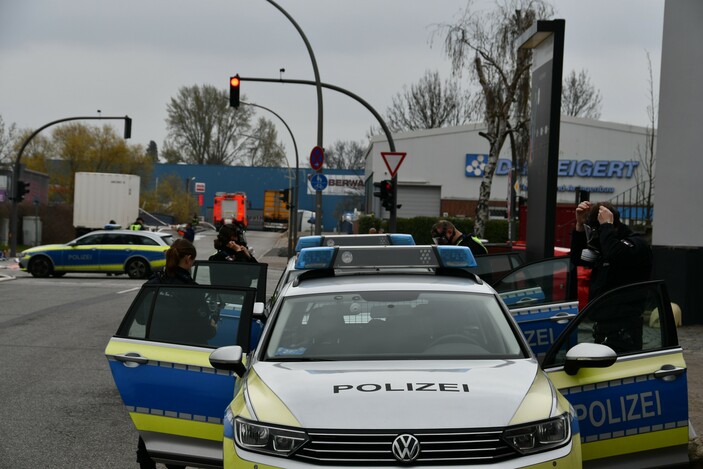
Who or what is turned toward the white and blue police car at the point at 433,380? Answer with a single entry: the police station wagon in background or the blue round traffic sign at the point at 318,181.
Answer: the blue round traffic sign

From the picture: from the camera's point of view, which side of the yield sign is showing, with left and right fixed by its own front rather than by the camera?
front

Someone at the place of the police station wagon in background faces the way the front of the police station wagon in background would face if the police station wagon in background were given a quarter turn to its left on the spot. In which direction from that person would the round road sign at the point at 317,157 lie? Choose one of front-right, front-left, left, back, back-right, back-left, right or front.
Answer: front-left

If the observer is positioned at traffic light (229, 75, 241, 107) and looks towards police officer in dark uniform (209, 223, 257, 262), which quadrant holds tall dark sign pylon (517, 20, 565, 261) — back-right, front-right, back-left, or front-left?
front-left

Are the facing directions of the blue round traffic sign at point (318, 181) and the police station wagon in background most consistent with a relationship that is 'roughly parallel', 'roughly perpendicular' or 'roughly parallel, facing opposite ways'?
roughly perpendicular

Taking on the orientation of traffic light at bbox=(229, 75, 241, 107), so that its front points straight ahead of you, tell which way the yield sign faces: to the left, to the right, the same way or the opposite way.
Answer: the same way

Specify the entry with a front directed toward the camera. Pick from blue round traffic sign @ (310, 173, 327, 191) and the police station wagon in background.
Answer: the blue round traffic sign

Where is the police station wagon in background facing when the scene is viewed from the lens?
facing to the left of the viewer

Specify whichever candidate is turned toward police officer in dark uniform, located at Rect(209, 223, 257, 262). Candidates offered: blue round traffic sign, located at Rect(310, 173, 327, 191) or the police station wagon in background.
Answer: the blue round traffic sign

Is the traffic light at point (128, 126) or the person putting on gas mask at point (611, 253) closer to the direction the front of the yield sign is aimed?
the person putting on gas mask

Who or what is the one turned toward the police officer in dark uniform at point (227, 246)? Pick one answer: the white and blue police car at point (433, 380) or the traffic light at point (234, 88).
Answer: the traffic light

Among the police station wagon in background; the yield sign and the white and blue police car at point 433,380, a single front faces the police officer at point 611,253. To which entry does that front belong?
the yield sign

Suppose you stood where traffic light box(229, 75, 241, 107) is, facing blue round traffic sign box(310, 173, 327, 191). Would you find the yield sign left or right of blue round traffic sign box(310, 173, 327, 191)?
right

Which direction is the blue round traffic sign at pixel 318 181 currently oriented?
toward the camera

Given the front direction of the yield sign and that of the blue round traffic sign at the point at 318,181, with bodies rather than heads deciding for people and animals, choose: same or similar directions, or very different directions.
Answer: same or similar directions

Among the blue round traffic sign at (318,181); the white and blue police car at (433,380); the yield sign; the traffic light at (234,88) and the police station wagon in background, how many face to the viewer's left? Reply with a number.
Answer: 1

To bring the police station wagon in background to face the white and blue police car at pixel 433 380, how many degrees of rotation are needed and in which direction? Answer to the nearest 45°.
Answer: approximately 90° to its left

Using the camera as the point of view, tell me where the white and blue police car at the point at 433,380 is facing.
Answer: facing the viewer

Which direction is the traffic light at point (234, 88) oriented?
toward the camera

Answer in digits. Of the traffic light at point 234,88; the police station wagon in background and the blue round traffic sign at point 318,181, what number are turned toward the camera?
2

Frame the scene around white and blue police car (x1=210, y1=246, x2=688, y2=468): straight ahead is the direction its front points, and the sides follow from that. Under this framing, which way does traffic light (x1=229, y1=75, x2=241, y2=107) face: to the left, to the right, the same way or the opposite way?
the same way
